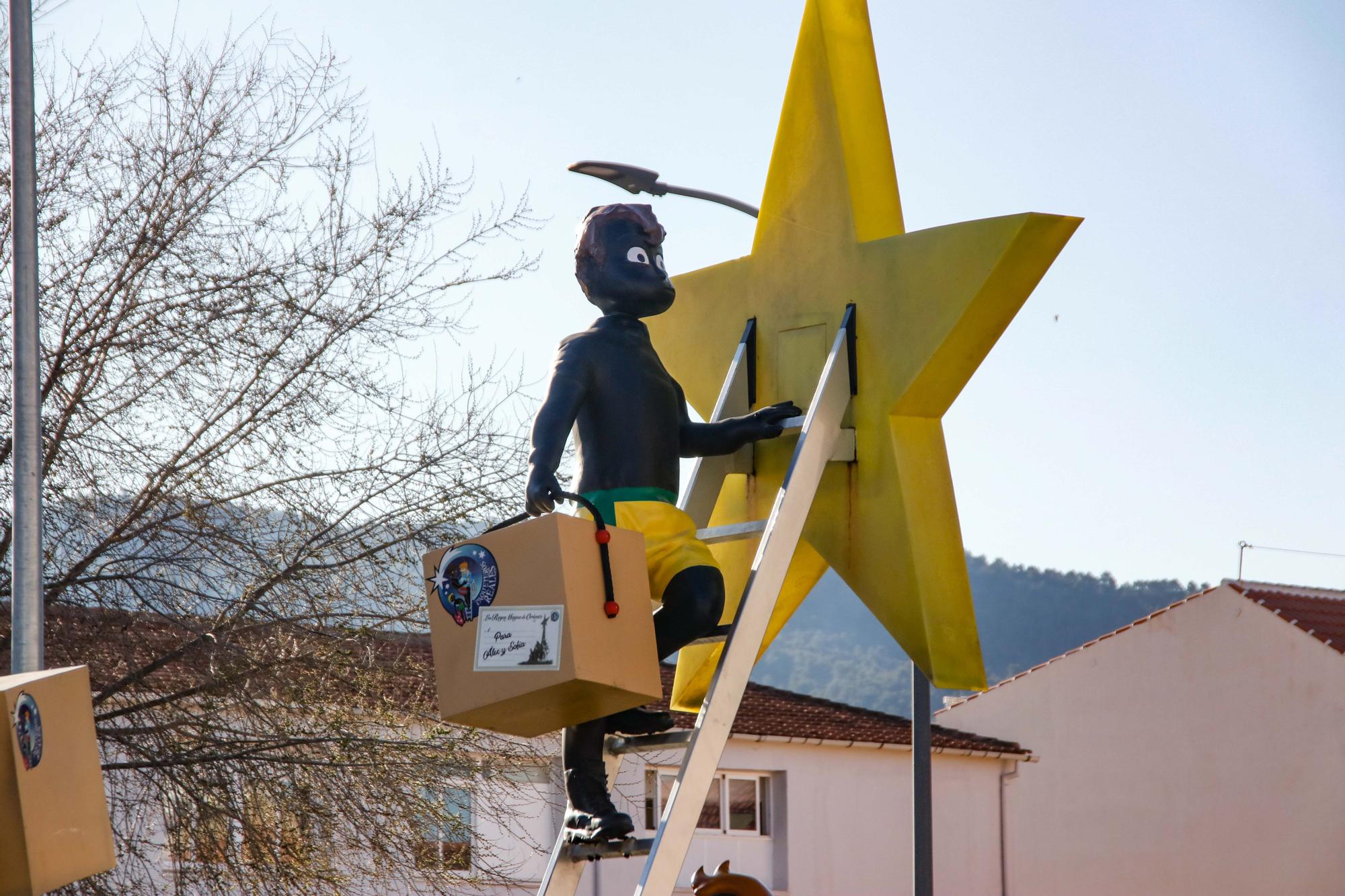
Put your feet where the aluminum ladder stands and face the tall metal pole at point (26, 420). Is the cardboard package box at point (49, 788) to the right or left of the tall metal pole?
left

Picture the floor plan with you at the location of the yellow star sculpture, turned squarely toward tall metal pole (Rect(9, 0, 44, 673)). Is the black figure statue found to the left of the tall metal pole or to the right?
left

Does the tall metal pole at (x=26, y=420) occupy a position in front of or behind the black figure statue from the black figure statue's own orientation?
behind

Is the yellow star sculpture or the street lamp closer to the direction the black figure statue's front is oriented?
the yellow star sculpture

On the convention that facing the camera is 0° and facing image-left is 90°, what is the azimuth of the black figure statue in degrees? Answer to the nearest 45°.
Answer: approximately 315°
